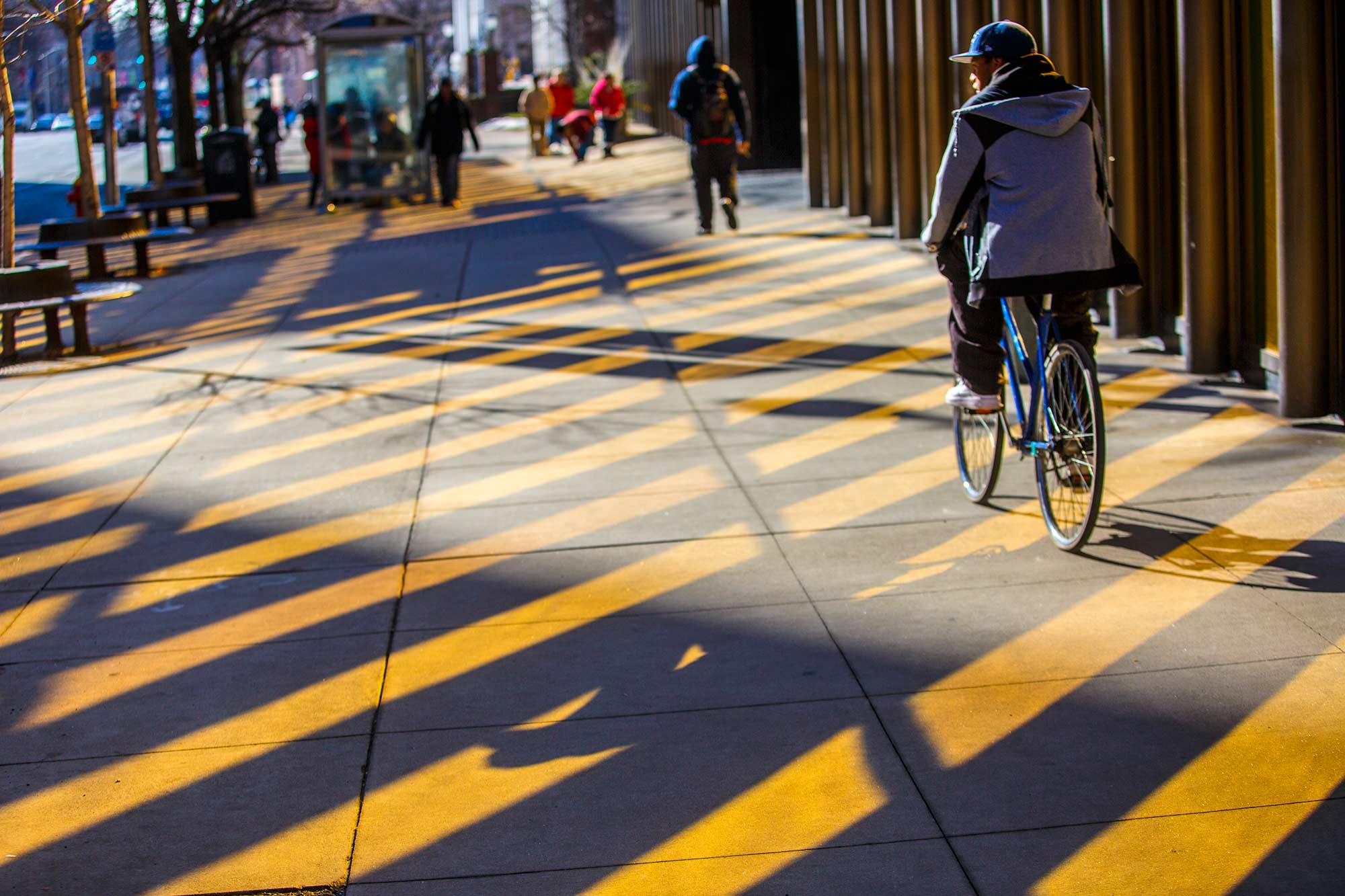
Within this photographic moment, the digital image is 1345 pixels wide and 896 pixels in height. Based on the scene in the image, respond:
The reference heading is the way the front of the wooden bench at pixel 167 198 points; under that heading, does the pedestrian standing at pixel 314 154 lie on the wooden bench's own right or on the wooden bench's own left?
on the wooden bench's own left

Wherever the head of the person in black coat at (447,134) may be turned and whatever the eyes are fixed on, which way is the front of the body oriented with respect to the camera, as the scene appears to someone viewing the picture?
toward the camera

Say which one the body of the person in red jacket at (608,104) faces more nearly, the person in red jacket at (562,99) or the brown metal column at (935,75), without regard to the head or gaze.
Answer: the brown metal column

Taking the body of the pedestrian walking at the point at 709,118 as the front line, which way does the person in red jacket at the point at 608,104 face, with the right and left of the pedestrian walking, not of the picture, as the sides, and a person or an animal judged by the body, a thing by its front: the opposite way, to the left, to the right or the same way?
the opposite way

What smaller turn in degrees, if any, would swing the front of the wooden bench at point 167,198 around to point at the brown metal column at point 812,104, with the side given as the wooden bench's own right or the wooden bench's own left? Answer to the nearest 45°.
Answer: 0° — it already faces it

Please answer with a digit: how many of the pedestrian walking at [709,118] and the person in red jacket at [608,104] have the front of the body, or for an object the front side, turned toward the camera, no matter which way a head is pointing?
1

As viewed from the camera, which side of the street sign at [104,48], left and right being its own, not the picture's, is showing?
front

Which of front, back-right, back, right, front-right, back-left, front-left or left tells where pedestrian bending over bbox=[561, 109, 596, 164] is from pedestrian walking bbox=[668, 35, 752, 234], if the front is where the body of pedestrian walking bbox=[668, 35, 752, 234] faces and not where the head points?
front

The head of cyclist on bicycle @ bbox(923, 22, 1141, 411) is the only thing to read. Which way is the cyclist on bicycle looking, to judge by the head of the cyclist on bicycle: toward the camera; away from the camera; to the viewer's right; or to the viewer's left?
to the viewer's left

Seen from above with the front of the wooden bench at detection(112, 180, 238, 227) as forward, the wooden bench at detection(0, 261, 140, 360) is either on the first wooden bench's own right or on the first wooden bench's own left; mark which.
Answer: on the first wooden bench's own right

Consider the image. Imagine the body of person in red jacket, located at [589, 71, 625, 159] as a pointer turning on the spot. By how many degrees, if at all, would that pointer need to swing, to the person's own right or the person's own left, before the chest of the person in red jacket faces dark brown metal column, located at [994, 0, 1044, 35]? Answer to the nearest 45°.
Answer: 0° — they already face it

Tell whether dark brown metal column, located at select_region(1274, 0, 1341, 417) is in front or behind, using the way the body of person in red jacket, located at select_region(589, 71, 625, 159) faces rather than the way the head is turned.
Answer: in front
